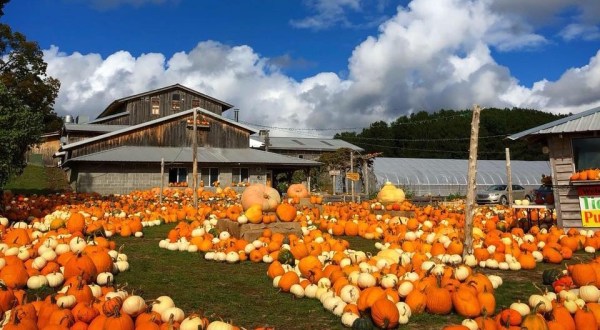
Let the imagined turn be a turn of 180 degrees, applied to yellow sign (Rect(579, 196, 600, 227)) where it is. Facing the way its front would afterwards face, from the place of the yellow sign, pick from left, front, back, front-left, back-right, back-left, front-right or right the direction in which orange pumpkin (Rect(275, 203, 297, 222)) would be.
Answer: back-left

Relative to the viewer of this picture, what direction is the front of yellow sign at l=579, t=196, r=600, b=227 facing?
facing the viewer

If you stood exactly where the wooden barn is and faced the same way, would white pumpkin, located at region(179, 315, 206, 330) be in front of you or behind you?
in front

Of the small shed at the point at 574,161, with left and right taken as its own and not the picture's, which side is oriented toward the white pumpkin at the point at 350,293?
front

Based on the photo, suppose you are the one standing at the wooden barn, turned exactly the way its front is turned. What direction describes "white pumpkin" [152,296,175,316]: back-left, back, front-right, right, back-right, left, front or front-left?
front

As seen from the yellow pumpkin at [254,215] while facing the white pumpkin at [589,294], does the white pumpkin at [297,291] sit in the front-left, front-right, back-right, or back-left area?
front-right

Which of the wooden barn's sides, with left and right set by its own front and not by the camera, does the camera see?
front

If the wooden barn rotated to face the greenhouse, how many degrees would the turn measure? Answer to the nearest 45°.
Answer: approximately 90° to its left

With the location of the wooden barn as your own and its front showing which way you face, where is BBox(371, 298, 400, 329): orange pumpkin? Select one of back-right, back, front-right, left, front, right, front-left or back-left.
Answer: front

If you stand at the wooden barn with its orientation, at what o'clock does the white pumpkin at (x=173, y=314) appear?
The white pumpkin is roughly at 12 o'clock from the wooden barn.

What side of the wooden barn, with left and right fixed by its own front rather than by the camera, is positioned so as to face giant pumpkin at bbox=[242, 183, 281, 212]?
front

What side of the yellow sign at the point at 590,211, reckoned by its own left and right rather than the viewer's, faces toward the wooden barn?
right

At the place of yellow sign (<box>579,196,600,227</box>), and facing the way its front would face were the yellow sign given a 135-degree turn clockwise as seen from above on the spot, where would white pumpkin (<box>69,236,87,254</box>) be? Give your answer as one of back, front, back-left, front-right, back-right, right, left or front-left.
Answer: left

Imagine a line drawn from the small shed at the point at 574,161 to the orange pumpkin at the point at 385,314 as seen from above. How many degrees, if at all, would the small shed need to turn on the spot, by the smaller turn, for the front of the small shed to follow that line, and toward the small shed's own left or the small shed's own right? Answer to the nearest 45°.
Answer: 0° — it already faces it

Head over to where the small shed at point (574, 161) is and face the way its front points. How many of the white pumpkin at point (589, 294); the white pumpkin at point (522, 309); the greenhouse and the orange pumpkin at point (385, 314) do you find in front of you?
3

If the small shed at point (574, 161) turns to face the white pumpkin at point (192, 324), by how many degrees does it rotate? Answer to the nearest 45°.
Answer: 0° — it already faces it
